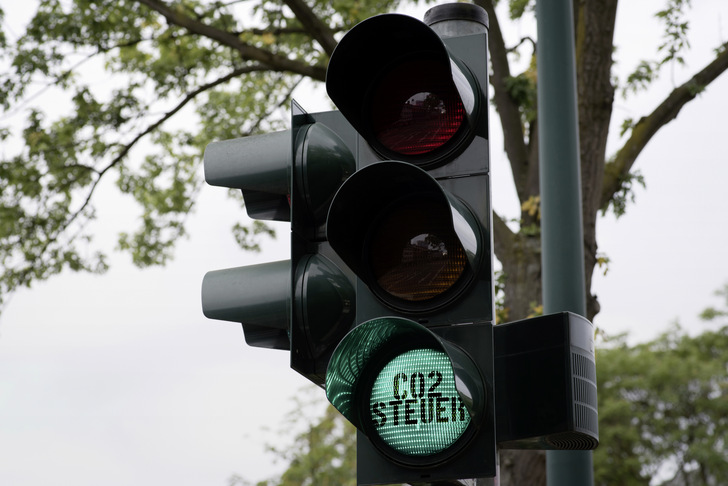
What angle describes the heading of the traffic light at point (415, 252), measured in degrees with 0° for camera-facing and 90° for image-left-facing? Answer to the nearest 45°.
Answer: approximately 45°

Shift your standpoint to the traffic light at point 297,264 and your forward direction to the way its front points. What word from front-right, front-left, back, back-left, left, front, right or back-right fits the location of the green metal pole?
back-right

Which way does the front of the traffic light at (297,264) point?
to the viewer's left
